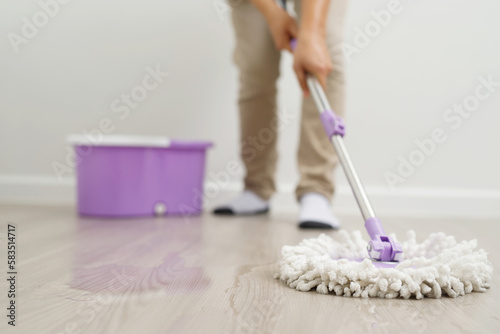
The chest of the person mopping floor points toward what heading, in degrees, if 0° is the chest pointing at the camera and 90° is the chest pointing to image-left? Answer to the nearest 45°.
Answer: approximately 0°

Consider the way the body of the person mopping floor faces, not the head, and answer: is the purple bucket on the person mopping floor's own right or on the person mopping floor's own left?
on the person mopping floor's own right
